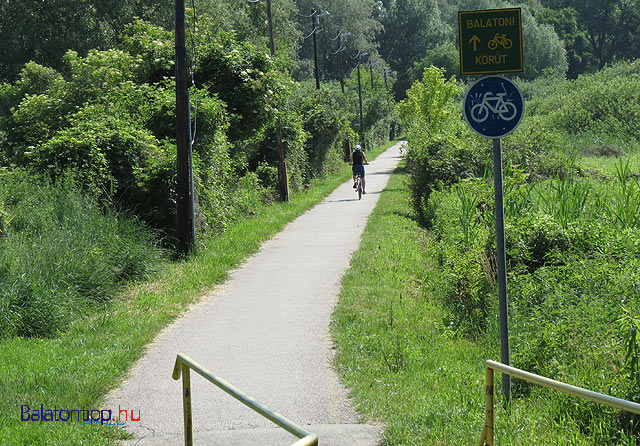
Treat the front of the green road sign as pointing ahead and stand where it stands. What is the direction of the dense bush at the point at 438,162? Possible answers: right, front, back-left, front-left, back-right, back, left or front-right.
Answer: back

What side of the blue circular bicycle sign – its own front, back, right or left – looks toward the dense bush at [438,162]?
back

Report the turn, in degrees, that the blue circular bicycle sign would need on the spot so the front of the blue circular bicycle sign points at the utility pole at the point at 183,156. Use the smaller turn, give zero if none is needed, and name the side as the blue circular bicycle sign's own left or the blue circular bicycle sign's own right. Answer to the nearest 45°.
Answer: approximately 135° to the blue circular bicycle sign's own right

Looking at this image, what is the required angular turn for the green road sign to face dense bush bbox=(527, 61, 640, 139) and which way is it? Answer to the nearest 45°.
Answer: approximately 180°

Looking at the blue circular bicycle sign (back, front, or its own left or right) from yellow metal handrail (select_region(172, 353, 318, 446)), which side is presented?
front

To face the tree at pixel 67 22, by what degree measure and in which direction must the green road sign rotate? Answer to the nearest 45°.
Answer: approximately 135° to its right

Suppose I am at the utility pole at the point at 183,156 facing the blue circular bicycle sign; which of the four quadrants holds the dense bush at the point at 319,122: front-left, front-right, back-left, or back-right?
back-left

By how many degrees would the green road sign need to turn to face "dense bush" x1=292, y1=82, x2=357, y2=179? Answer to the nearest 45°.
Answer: approximately 180°

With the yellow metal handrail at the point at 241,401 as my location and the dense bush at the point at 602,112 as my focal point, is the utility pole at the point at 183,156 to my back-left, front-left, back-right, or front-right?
front-left

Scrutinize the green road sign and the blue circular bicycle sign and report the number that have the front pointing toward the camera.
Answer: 2

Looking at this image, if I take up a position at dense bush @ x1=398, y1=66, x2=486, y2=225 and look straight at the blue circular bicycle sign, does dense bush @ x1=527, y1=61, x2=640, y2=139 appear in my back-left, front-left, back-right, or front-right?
back-left

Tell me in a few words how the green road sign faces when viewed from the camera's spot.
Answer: facing the viewer

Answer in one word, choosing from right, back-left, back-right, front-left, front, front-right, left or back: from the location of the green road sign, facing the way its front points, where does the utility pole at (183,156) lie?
back-right

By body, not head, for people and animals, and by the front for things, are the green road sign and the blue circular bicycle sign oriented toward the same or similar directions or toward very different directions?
same or similar directions
